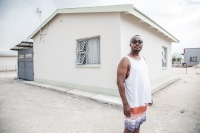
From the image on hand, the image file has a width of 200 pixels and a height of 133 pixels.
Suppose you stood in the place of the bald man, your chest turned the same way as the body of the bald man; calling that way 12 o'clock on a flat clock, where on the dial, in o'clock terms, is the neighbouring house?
The neighbouring house is roughly at 8 o'clock from the bald man.

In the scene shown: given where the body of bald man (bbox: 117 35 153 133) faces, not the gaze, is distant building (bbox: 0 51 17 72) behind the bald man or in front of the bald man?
behind

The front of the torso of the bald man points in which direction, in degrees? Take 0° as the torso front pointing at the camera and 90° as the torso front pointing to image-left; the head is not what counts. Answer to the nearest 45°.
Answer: approximately 315°

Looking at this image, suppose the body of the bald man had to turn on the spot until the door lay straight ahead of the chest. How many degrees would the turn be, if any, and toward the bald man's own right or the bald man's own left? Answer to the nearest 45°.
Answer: approximately 180°
